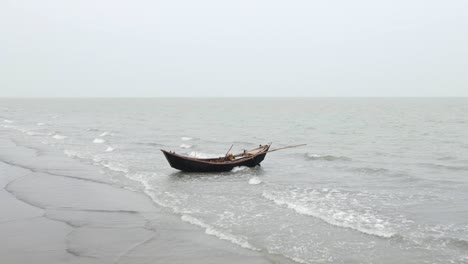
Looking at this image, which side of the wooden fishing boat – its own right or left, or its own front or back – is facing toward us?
left
